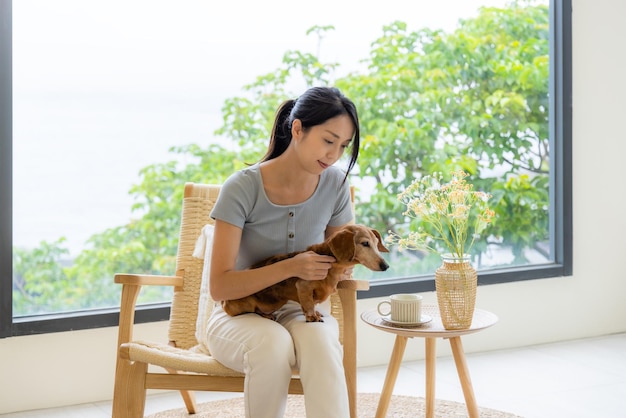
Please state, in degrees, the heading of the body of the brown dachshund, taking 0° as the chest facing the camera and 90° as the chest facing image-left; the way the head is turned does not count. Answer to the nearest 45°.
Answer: approximately 270°

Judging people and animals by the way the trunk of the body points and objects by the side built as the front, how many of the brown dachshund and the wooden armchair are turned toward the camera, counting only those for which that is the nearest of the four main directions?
1

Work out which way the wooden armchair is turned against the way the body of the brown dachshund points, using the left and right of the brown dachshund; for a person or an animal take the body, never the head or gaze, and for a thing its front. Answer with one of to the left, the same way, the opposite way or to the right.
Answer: to the right

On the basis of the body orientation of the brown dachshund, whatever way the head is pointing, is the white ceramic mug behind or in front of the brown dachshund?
in front

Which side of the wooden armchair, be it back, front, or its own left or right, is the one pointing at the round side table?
left

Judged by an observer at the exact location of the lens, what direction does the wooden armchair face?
facing the viewer

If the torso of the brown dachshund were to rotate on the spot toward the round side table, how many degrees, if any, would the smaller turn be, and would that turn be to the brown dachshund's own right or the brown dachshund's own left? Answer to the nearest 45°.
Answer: approximately 45° to the brown dachshund's own left

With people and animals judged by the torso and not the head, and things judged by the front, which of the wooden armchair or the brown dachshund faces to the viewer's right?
the brown dachshund

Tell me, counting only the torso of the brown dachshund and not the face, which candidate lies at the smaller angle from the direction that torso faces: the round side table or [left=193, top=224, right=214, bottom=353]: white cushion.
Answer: the round side table

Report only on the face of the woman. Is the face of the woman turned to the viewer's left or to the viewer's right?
to the viewer's right
